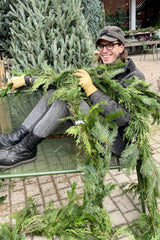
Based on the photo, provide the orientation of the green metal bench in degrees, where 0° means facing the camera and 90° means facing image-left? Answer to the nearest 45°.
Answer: approximately 0°

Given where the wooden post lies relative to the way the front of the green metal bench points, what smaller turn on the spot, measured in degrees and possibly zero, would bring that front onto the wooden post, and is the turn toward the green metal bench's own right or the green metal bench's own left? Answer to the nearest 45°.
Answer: approximately 135° to the green metal bench's own right

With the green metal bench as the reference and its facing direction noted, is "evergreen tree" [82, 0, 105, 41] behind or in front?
behind

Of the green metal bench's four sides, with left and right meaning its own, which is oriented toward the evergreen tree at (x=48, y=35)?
back
